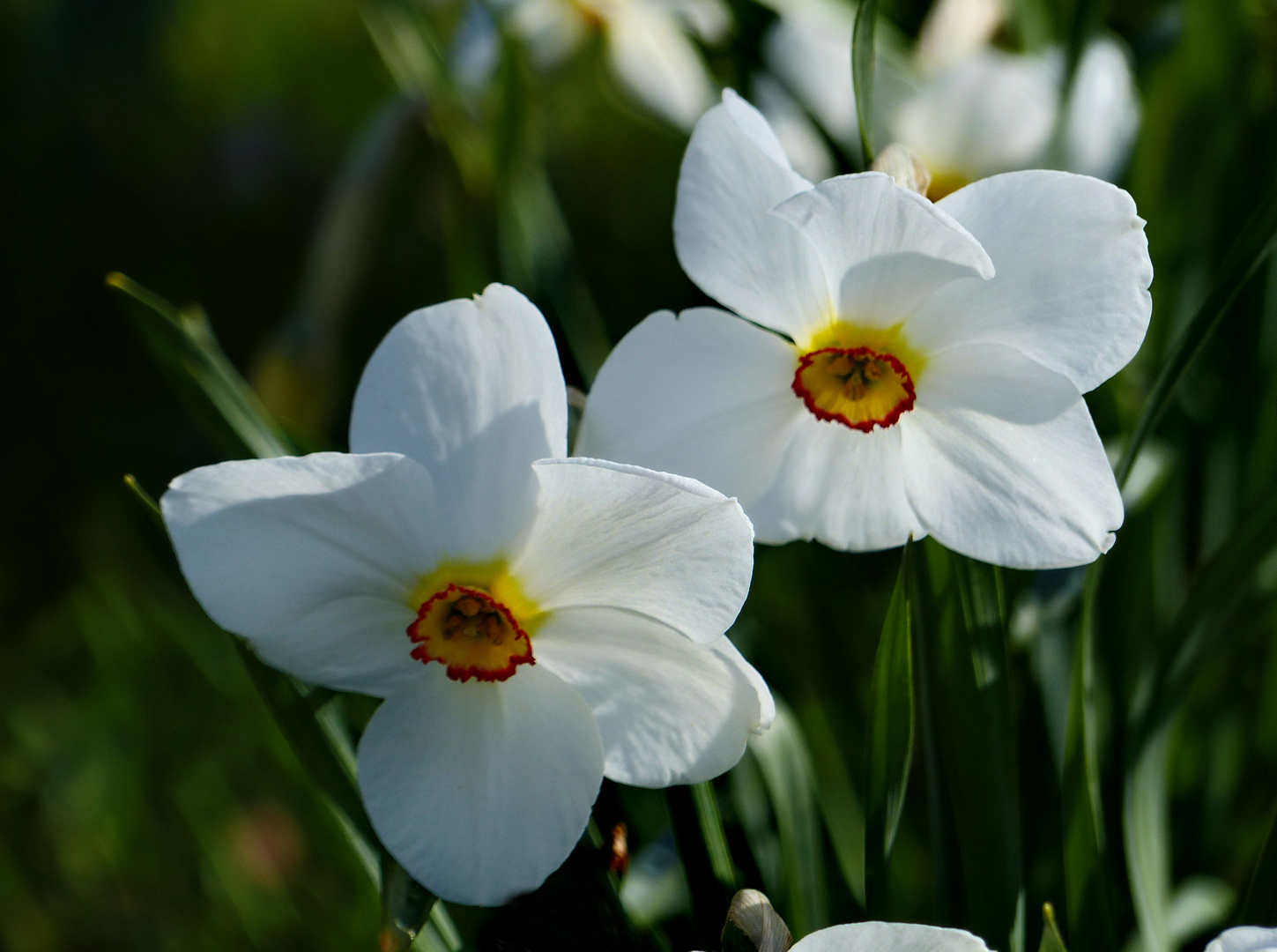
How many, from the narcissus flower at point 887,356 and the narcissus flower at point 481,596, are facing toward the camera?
2

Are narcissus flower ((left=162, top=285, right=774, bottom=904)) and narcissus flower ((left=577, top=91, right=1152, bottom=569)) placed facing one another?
no

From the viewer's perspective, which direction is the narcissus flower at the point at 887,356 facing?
toward the camera

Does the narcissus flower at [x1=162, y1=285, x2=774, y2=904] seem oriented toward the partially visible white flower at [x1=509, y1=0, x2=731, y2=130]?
no

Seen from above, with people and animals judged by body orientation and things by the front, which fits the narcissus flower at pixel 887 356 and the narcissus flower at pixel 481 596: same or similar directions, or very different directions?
same or similar directions
